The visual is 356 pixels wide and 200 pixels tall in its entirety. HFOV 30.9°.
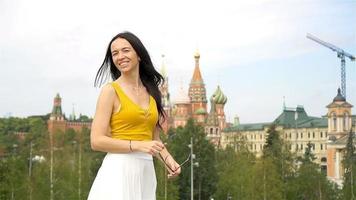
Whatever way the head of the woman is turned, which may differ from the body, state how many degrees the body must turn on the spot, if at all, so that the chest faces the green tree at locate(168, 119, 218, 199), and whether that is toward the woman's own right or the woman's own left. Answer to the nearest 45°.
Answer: approximately 135° to the woman's own left

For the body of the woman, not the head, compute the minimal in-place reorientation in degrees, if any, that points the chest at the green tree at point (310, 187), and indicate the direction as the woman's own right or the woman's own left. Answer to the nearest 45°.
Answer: approximately 135° to the woman's own left

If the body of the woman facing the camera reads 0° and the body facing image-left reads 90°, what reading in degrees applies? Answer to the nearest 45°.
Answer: approximately 315°

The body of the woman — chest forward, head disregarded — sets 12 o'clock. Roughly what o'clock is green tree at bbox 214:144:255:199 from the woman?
The green tree is roughly at 8 o'clock from the woman.
